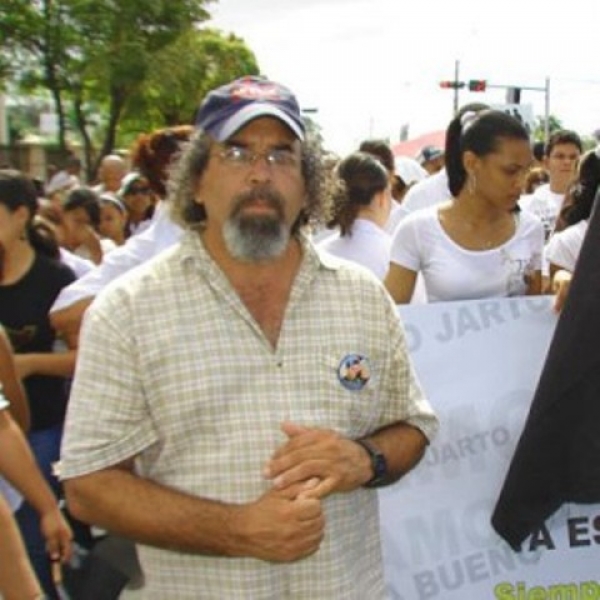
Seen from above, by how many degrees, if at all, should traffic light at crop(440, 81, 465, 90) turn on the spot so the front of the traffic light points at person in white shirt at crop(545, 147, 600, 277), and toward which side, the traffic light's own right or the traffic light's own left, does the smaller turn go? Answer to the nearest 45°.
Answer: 0° — it already faces them

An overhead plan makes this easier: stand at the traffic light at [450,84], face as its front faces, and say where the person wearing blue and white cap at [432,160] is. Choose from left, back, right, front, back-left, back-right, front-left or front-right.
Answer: front

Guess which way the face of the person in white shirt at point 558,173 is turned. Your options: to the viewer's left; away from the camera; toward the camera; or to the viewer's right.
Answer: toward the camera

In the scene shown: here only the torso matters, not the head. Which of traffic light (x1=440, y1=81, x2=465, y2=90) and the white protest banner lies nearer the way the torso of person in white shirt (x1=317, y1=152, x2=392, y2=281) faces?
the traffic light

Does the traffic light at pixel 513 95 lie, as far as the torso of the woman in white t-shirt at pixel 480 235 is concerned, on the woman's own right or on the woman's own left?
on the woman's own left

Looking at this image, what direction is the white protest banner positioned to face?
toward the camera

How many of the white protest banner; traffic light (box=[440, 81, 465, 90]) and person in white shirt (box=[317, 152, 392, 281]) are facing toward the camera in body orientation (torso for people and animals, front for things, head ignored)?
2

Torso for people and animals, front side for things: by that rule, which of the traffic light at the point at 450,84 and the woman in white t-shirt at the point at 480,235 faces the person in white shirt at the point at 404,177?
the traffic light

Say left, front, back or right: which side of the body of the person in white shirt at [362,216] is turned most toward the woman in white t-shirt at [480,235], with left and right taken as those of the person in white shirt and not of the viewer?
right

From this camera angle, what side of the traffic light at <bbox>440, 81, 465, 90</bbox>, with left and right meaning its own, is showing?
front

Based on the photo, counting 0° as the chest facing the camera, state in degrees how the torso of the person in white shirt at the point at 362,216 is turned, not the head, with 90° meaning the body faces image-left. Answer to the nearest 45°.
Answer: approximately 225°

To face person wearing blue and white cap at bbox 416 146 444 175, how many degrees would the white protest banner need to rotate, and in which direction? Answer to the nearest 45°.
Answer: approximately 180°

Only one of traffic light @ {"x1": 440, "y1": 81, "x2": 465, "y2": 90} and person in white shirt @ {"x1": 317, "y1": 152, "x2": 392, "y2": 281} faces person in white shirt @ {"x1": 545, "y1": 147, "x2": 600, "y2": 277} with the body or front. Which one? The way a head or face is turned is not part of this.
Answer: the traffic light

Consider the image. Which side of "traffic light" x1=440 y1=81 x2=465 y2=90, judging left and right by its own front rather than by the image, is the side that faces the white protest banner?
front

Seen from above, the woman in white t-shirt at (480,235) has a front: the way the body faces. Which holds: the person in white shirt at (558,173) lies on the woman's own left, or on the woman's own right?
on the woman's own left

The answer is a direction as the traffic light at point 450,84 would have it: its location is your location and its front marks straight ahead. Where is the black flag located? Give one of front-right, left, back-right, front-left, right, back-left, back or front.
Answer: front
